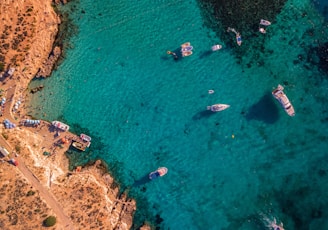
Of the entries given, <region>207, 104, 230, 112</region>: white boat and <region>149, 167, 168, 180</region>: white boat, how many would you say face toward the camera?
0

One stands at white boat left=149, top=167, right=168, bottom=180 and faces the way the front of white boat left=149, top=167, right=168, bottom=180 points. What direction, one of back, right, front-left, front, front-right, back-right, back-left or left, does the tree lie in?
back-left

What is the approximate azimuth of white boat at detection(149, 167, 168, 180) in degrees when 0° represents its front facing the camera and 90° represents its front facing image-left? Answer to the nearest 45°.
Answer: approximately 225°

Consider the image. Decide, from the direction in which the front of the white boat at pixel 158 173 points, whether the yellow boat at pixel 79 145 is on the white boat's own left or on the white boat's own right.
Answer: on the white boat's own left

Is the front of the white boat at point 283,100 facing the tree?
no

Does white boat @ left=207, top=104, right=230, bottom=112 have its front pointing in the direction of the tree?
no
